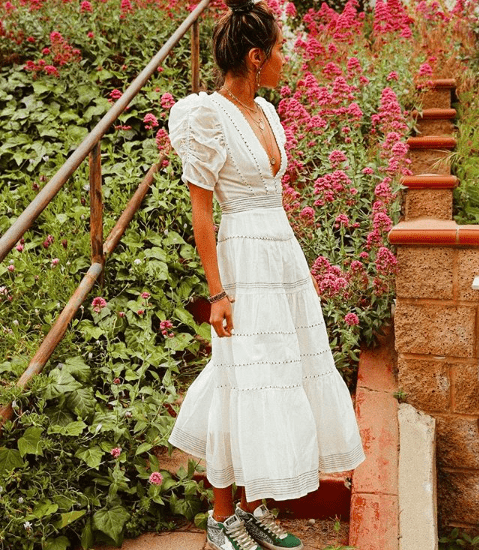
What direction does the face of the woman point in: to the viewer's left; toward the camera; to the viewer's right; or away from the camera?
to the viewer's right

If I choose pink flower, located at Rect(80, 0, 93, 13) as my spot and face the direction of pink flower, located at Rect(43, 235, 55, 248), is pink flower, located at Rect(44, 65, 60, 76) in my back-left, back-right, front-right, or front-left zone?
front-right

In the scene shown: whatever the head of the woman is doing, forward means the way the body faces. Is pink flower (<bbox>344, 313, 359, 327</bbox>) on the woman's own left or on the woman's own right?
on the woman's own left
